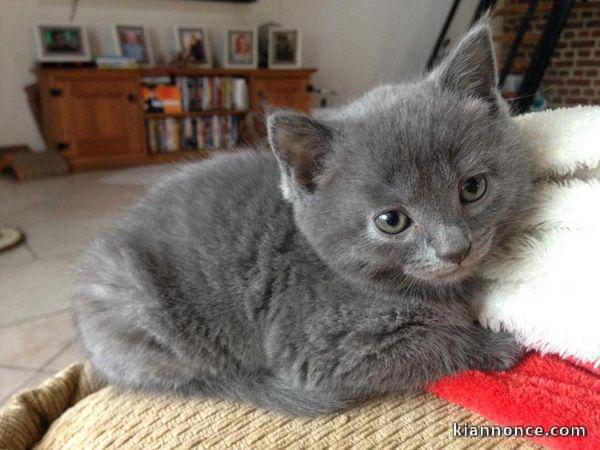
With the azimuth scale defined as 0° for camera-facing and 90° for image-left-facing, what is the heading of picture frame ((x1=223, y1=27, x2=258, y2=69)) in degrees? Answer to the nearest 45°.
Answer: approximately 0°

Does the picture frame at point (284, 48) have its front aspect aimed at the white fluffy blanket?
yes

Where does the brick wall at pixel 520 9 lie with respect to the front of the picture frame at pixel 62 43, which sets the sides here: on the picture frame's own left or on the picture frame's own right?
on the picture frame's own left

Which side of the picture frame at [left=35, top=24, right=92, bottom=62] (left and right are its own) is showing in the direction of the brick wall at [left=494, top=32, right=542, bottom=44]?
left
